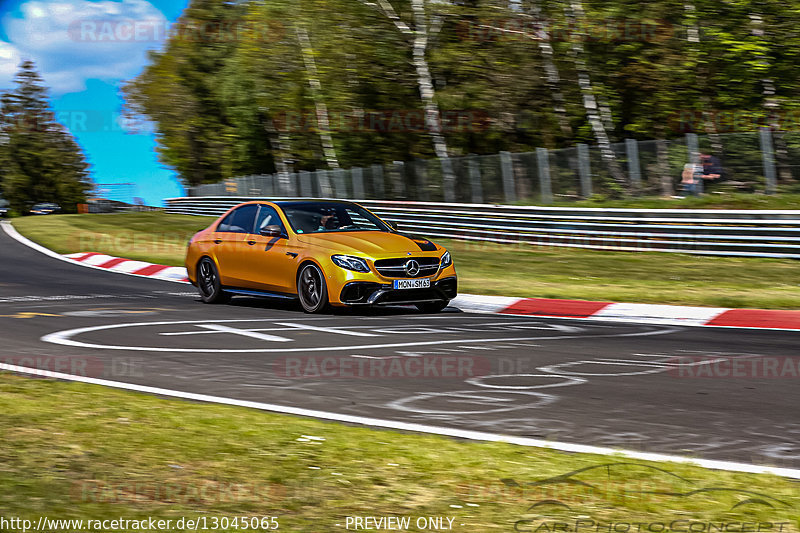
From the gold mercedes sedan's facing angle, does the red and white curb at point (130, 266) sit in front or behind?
behind

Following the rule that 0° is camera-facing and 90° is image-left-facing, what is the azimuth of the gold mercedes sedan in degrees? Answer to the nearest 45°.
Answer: approximately 315°

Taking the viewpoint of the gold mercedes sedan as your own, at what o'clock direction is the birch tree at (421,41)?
The birch tree is roughly at 8 o'clock from the gold mercedes sedan.

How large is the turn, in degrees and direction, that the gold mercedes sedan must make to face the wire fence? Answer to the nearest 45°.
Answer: approximately 90° to its left

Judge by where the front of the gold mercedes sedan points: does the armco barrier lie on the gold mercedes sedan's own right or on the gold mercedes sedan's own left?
on the gold mercedes sedan's own left
